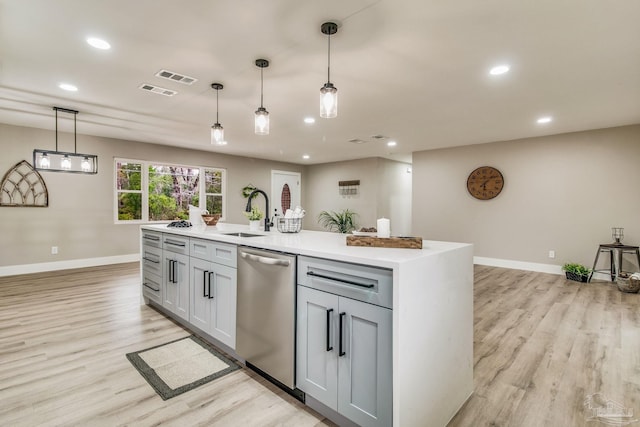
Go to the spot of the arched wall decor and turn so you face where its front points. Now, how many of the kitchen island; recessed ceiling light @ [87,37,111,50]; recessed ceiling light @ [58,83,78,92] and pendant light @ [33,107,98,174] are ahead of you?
4

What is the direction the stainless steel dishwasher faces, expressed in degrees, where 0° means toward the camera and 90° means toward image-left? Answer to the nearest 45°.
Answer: approximately 45°

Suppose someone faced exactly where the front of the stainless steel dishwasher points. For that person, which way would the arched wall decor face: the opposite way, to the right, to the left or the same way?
to the left

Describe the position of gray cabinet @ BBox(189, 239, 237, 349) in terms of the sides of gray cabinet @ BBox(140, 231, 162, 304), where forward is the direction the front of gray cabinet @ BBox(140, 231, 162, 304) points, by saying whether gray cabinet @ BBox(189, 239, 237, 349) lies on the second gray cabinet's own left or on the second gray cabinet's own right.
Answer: on the second gray cabinet's own left

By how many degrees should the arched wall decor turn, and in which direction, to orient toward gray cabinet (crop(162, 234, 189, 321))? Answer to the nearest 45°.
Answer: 0° — it already faces it

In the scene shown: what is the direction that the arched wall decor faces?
toward the camera

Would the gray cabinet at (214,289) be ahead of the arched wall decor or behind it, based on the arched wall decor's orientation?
ahead

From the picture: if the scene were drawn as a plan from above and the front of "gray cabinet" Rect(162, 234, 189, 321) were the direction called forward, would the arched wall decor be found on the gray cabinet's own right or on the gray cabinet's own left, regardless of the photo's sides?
on the gray cabinet's own right

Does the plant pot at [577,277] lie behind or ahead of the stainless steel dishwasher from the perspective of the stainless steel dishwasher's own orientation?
behind

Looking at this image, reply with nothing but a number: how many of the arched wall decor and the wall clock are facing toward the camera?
2

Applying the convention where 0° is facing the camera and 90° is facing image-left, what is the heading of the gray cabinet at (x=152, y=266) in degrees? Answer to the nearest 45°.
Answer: approximately 45°

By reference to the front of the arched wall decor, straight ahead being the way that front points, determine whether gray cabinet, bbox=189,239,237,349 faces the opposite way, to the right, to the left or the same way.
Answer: to the right

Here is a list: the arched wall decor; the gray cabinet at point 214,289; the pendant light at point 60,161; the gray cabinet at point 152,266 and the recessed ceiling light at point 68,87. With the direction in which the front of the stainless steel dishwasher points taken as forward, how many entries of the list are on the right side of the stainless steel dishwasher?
5
